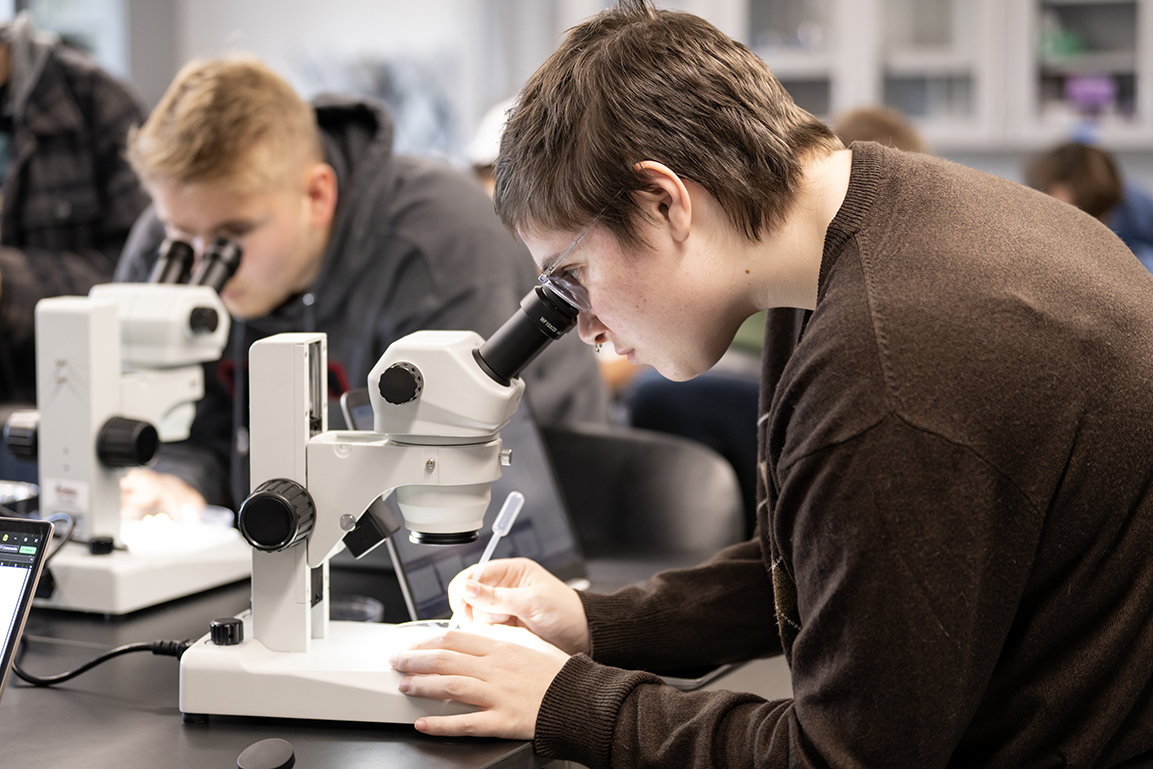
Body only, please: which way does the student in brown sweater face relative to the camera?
to the viewer's left

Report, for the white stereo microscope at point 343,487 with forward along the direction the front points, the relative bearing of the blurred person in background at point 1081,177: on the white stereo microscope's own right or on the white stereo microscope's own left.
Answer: on the white stereo microscope's own left

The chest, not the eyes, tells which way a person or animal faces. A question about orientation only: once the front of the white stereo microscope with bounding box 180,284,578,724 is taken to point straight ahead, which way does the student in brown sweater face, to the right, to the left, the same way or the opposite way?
the opposite way

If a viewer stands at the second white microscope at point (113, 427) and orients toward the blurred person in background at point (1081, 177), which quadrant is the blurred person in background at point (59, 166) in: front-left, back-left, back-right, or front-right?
front-left

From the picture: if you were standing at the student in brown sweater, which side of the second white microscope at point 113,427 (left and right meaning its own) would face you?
right

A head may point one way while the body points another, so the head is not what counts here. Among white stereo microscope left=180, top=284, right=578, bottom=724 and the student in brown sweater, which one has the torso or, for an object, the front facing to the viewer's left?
the student in brown sweater

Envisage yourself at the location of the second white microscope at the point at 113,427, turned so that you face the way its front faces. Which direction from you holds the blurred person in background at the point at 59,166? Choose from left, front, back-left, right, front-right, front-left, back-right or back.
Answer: front-left

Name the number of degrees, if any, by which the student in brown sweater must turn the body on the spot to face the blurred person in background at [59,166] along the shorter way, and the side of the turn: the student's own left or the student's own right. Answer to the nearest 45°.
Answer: approximately 45° to the student's own right

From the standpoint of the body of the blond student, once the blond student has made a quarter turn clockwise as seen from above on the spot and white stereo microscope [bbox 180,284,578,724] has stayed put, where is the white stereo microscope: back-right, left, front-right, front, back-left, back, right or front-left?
back-left

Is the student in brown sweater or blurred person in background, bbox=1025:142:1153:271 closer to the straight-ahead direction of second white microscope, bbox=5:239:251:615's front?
the blurred person in background

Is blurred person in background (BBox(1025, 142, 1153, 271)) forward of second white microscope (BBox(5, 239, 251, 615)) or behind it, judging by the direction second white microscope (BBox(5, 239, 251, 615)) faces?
forward

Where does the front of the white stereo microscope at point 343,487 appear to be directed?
to the viewer's right

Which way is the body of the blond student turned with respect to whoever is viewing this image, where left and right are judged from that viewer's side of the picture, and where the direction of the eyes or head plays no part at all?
facing the viewer and to the left of the viewer
